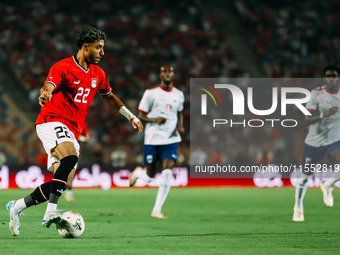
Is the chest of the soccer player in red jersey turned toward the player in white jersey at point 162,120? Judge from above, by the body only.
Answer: no

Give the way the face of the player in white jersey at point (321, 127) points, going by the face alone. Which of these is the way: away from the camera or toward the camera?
toward the camera

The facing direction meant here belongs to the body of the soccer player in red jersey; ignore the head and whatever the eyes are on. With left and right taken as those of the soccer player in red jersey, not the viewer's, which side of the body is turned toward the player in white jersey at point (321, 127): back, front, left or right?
left

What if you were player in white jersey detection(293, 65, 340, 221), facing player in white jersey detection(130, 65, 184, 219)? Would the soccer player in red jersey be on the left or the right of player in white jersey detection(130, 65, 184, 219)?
left

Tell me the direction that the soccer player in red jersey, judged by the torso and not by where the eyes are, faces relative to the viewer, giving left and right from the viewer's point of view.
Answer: facing the viewer and to the right of the viewer
